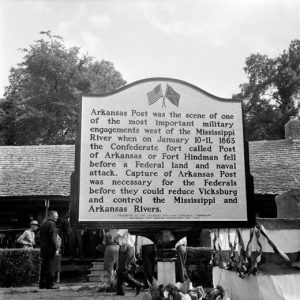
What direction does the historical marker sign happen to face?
toward the camera

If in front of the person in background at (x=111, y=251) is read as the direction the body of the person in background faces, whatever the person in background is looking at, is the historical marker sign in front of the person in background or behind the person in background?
behind

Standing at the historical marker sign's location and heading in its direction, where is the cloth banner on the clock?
The cloth banner is roughly at 8 o'clock from the historical marker sign.
